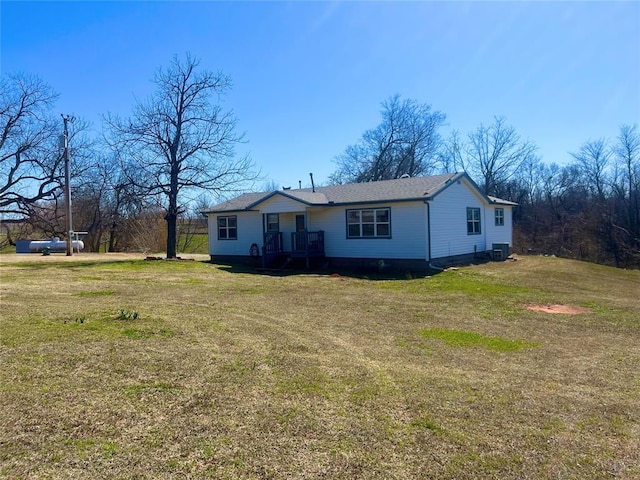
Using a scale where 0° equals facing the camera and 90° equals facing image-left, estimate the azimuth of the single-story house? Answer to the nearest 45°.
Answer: approximately 45°
